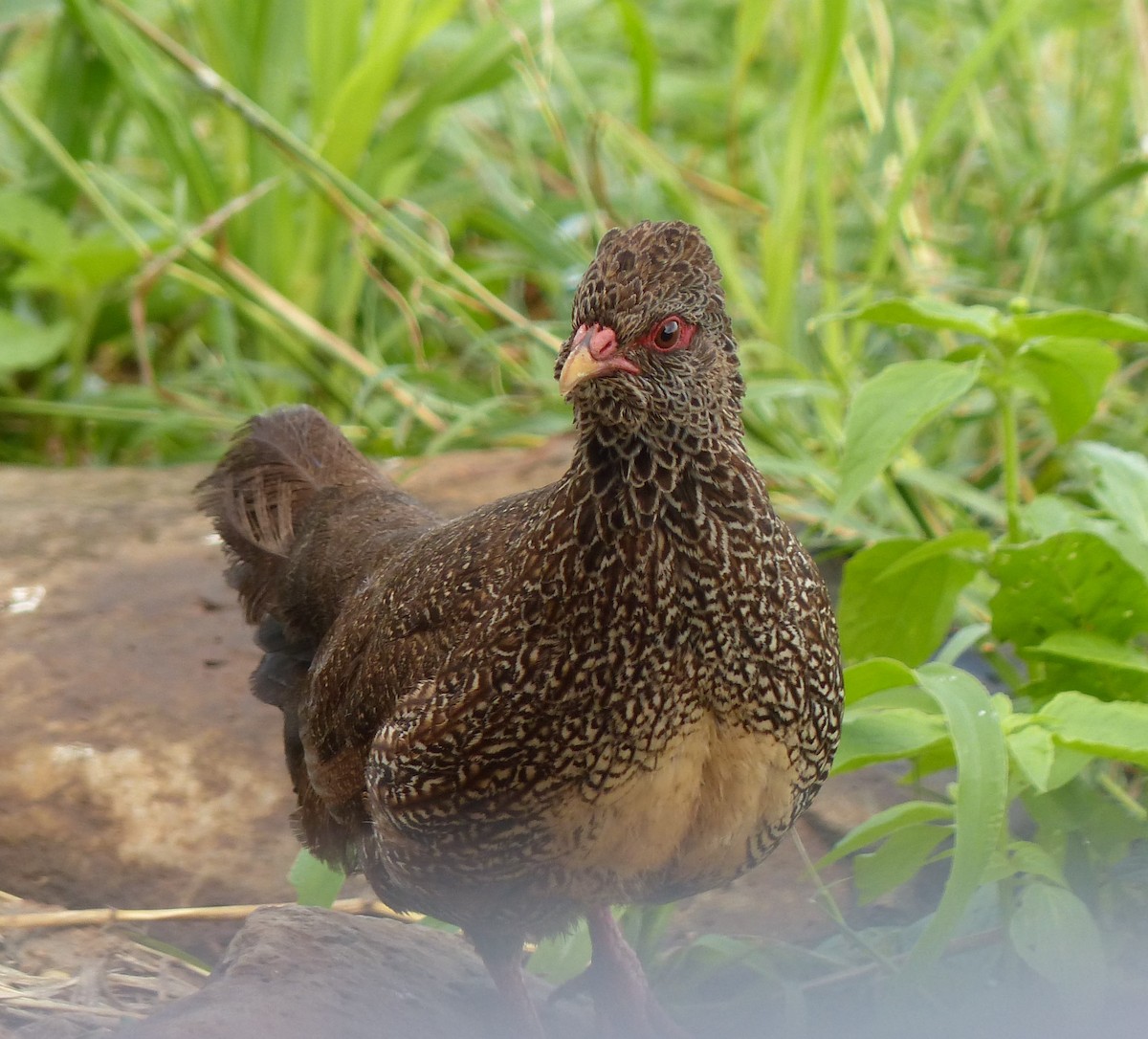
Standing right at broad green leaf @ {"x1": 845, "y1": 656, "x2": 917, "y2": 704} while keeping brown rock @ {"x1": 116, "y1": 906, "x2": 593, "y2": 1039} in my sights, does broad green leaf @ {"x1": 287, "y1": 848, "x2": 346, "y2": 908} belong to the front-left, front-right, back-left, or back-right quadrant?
front-right

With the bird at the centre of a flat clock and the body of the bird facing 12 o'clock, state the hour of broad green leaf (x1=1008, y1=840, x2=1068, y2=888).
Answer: The broad green leaf is roughly at 10 o'clock from the bird.

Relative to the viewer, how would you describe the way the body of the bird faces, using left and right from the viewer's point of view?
facing the viewer and to the right of the viewer

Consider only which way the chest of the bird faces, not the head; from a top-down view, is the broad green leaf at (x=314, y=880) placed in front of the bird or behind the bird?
behind

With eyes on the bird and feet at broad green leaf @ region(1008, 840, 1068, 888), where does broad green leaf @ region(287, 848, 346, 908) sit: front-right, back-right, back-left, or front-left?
front-right
